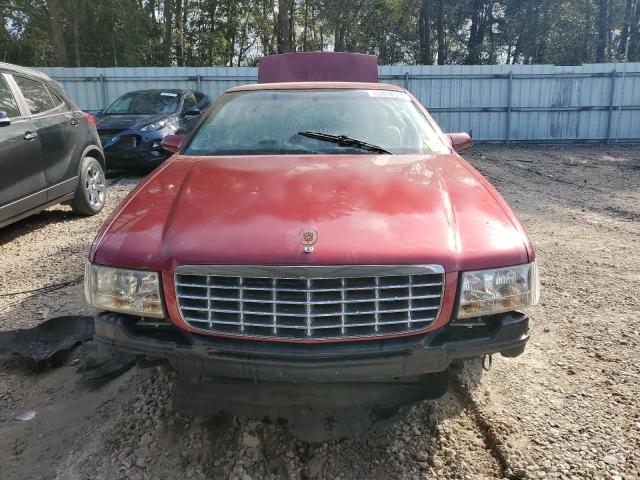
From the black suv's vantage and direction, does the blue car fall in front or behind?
behind

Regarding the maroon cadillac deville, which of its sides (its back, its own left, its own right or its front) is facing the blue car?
back

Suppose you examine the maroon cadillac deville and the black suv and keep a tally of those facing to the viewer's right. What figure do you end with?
0

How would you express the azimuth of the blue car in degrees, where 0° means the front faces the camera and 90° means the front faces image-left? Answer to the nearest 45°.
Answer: approximately 45°

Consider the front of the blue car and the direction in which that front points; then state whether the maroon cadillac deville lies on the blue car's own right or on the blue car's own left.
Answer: on the blue car's own left

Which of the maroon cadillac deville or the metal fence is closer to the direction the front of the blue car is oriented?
the maroon cadillac deville

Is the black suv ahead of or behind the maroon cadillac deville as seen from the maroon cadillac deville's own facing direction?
behind
